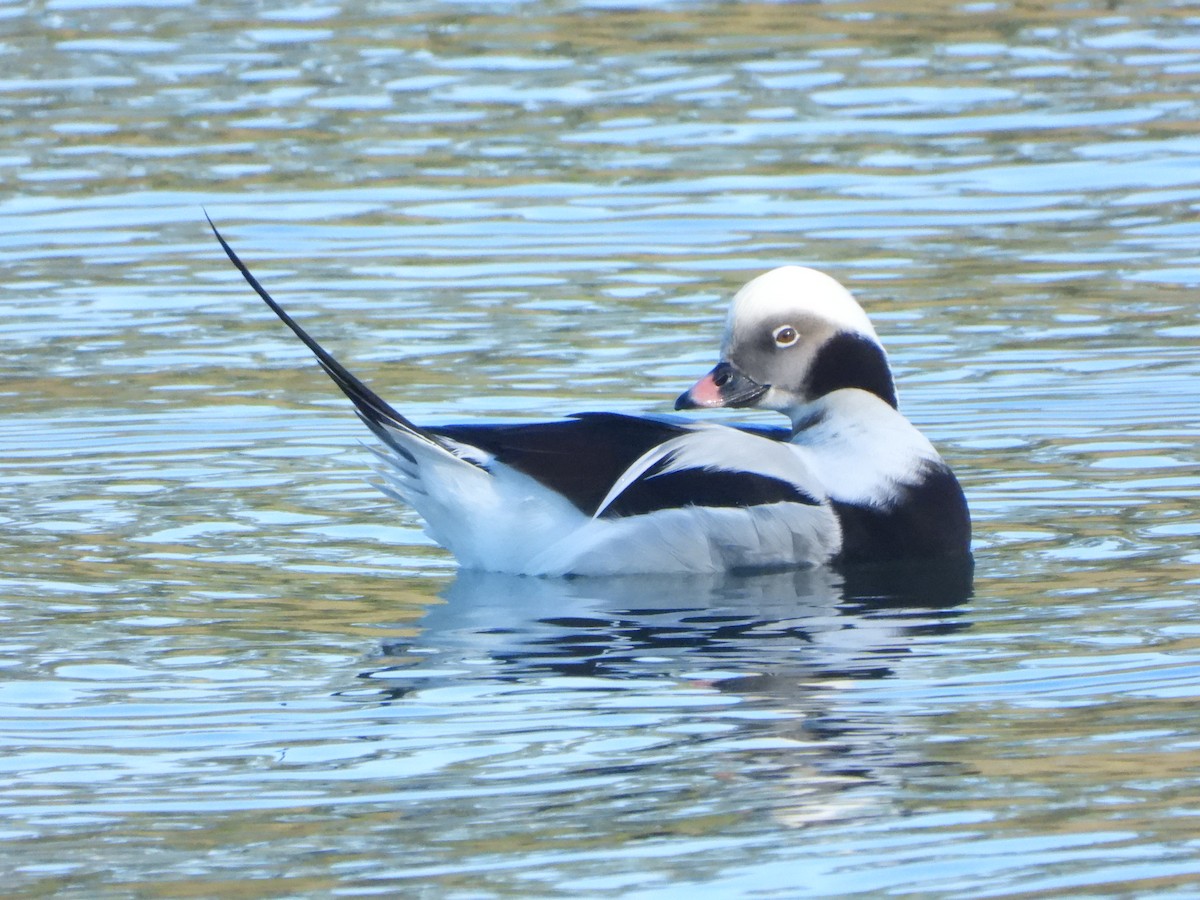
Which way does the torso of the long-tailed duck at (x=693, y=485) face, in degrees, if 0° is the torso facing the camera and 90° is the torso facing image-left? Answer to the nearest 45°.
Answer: approximately 270°
